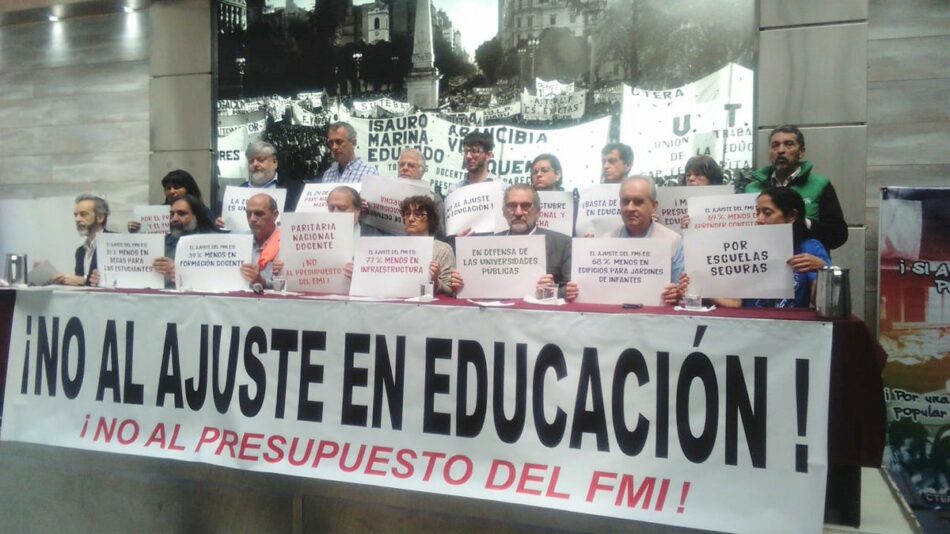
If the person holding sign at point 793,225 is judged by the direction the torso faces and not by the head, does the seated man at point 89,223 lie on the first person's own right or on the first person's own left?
on the first person's own right

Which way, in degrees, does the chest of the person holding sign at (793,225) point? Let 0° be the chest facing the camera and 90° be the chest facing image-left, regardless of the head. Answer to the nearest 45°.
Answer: approximately 45°

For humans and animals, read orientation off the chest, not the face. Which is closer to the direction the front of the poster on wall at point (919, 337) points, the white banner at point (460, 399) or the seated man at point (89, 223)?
the white banner

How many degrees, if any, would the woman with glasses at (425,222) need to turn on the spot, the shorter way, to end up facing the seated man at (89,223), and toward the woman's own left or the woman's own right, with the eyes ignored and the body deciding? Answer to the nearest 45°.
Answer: approximately 90° to the woman's own right

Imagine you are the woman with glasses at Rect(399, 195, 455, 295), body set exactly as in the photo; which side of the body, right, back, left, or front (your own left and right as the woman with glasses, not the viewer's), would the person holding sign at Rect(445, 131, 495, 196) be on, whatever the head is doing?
back

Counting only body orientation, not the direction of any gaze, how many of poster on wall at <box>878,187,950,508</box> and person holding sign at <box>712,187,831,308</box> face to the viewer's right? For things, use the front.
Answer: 0

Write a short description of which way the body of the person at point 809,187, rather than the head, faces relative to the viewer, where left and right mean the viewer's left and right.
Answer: facing the viewer and to the left of the viewer

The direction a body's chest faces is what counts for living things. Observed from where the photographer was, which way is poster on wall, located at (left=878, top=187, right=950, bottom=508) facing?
facing the viewer
